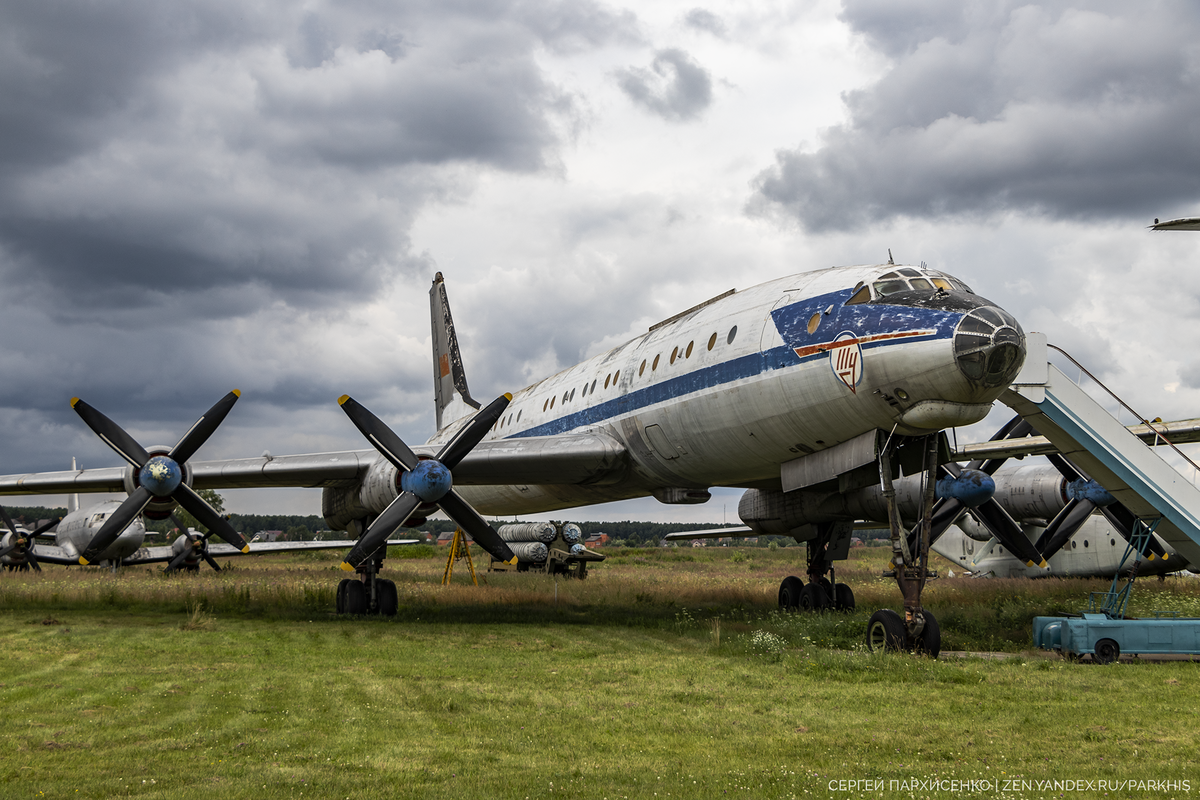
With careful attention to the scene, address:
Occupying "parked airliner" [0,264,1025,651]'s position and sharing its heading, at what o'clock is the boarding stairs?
The boarding stairs is roughly at 11 o'clock from the parked airliner.

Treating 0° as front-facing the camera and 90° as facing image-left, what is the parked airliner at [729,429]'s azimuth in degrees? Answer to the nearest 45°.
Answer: approximately 315°

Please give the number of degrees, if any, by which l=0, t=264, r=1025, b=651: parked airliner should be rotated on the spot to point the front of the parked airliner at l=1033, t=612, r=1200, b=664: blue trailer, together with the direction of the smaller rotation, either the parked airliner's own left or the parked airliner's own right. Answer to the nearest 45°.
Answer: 0° — it already faces it
